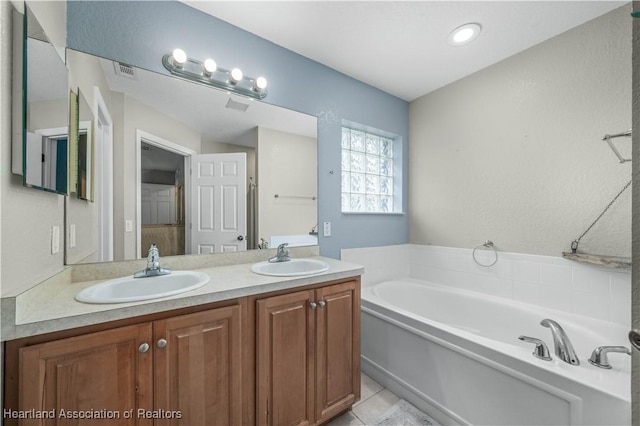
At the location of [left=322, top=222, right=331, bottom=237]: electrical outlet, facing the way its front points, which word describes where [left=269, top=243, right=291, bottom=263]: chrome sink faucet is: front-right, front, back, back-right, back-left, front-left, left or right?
right

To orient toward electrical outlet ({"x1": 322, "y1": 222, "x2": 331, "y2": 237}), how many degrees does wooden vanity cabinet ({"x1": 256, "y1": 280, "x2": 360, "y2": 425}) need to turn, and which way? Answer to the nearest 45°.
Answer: approximately 135° to its left

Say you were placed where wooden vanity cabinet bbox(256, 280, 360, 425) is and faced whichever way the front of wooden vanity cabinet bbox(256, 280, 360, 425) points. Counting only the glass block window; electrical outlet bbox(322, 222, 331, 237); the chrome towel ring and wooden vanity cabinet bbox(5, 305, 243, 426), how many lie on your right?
1

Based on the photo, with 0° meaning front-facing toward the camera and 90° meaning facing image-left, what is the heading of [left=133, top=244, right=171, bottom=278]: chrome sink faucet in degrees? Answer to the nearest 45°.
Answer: approximately 0°

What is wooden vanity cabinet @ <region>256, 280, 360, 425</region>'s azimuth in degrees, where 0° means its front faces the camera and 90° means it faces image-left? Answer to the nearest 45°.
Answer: approximately 315°

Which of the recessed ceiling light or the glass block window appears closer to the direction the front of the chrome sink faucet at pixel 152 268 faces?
the recessed ceiling light

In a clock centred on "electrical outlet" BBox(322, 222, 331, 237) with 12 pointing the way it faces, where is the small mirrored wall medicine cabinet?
The small mirrored wall medicine cabinet is roughly at 3 o'clock from the electrical outlet.

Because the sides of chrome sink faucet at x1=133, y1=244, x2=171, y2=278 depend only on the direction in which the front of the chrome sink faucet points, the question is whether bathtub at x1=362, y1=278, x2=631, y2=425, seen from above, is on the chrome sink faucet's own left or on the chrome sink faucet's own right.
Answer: on the chrome sink faucet's own left

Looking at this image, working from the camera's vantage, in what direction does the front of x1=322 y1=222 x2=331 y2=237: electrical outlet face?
facing the viewer and to the right of the viewer
